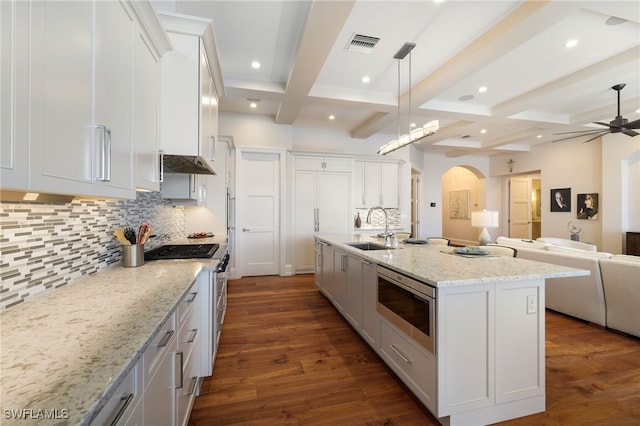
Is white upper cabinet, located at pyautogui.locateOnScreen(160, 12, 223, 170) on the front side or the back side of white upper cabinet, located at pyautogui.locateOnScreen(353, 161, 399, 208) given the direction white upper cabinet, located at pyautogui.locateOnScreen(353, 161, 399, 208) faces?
on the front side

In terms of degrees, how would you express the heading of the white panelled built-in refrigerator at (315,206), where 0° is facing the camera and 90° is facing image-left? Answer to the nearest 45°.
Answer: approximately 0°

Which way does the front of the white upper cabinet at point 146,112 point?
to the viewer's right

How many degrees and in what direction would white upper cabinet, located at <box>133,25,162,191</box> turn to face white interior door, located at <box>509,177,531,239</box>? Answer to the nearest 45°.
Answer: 0° — it already faces it

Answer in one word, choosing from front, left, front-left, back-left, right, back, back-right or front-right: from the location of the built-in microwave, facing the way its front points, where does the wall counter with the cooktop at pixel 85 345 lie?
front

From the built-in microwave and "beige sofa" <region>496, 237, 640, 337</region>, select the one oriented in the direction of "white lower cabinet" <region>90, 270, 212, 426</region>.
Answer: the built-in microwave

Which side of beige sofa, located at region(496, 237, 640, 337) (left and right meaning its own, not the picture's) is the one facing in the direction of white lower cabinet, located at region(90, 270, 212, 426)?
back

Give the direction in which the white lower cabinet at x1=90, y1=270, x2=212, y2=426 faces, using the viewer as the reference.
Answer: facing to the right of the viewer

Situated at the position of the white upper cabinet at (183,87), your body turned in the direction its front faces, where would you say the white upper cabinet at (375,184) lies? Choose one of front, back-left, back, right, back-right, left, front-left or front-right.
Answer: front-left

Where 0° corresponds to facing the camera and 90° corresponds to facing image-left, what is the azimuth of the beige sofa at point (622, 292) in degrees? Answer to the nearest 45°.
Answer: approximately 225°

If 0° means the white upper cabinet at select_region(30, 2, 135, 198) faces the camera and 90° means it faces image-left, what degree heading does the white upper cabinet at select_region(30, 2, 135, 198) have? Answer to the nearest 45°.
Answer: approximately 315°

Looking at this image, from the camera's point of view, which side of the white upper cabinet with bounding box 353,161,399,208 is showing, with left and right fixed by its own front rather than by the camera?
front
